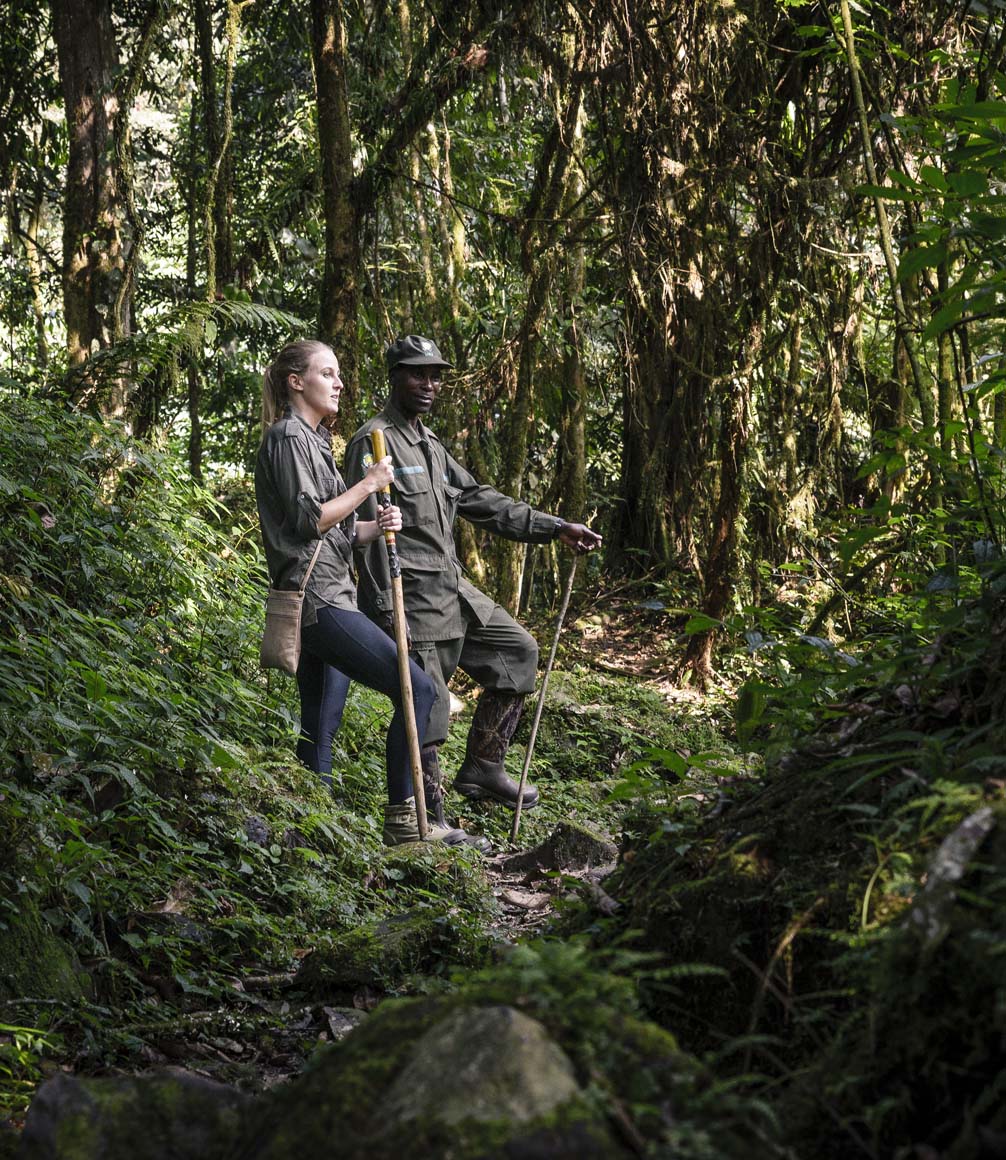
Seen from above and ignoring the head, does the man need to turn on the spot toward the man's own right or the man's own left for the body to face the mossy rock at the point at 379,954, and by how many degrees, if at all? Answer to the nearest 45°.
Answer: approximately 45° to the man's own right

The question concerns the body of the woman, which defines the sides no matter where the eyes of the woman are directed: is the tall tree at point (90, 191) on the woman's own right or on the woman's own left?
on the woman's own left

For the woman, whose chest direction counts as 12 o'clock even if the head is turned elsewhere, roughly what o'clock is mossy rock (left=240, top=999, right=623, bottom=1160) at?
The mossy rock is roughly at 3 o'clock from the woman.

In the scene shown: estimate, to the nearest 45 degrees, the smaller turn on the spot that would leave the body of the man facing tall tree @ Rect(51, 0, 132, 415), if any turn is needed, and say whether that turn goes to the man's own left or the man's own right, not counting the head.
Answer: approximately 180°

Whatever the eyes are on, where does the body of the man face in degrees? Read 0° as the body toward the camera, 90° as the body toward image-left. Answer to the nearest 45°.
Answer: approximately 315°

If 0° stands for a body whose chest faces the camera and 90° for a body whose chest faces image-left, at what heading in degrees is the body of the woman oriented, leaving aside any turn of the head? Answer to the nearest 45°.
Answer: approximately 270°

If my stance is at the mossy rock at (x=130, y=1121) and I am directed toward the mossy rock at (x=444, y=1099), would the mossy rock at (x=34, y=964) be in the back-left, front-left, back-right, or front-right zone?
back-left
